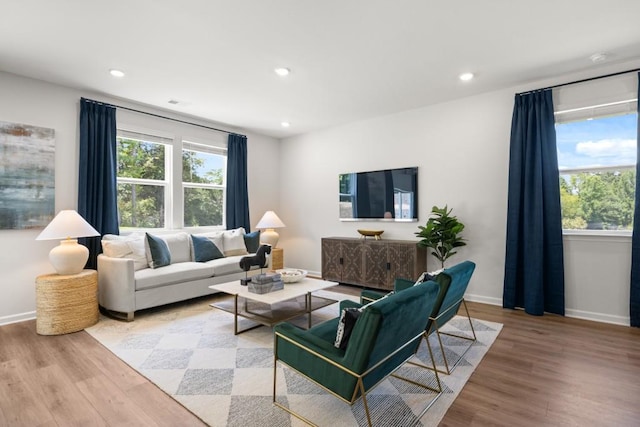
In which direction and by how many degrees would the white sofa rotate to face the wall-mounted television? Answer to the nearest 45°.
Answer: approximately 45° to its left

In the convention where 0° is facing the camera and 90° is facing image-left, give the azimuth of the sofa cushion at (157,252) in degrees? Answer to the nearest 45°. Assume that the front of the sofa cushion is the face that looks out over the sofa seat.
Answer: approximately 315°

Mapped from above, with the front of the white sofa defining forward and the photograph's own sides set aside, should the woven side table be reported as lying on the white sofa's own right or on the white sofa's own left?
on the white sofa's own right

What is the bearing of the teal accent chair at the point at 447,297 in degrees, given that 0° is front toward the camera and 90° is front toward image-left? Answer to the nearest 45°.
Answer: approximately 135°

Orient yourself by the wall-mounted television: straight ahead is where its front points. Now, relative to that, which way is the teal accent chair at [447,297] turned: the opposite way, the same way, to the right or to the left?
to the right

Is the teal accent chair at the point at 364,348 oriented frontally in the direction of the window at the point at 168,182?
yes

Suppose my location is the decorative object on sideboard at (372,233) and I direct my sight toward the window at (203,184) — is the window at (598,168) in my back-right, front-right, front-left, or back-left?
back-left

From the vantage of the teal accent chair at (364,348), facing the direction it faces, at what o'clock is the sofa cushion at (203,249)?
The sofa cushion is roughly at 12 o'clock from the teal accent chair.

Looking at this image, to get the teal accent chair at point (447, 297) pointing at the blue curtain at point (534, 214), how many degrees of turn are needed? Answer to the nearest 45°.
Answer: approximately 90° to its right
